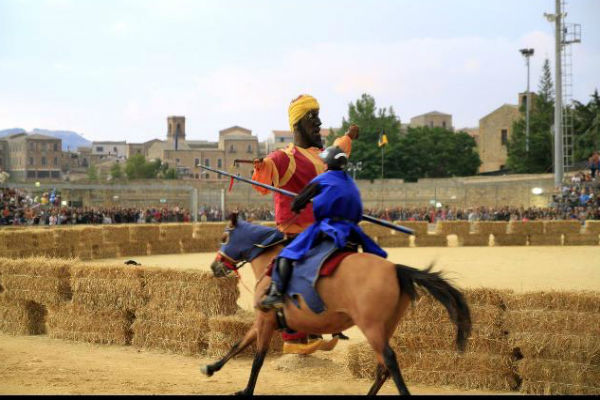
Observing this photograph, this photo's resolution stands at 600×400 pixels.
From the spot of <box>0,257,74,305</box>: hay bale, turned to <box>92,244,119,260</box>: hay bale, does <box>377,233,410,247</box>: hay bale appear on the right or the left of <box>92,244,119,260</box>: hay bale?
right

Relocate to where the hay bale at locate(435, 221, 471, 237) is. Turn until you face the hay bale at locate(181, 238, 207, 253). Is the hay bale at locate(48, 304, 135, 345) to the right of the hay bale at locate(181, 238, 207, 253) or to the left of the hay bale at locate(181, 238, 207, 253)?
left

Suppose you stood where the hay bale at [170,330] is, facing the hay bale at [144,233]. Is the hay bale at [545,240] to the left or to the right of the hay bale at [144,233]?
right

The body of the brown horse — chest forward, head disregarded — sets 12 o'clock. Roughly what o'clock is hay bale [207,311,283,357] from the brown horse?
The hay bale is roughly at 2 o'clock from the brown horse.

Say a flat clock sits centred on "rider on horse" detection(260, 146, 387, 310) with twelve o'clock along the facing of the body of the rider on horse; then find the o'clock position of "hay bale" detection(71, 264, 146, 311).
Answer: The hay bale is roughly at 12 o'clock from the rider on horse.

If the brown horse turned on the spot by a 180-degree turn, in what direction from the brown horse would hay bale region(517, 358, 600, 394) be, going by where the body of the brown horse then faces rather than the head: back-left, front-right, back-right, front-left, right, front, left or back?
front-left

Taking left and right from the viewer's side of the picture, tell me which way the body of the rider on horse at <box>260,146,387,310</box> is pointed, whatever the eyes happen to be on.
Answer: facing away from the viewer and to the left of the viewer

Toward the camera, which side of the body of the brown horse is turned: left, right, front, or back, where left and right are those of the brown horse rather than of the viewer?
left

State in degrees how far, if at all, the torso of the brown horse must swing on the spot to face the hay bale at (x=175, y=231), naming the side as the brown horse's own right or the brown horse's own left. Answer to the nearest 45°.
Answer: approximately 90° to the brown horse's own right

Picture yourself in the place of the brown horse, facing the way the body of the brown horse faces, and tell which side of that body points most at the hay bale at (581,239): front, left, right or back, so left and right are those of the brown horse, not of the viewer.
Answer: right

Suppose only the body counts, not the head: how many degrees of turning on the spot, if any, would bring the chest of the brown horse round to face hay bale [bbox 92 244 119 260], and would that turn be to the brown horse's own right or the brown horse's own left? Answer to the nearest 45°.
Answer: approximately 45° to the brown horse's own right

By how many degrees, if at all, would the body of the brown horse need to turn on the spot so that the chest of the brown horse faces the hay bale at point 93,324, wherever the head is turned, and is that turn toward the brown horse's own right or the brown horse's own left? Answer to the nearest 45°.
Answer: approximately 45° to the brown horse's own right

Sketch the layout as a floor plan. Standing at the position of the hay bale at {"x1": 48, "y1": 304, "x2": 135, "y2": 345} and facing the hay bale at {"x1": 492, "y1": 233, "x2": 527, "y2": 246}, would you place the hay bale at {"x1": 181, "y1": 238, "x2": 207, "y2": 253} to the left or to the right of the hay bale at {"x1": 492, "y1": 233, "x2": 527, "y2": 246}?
left
